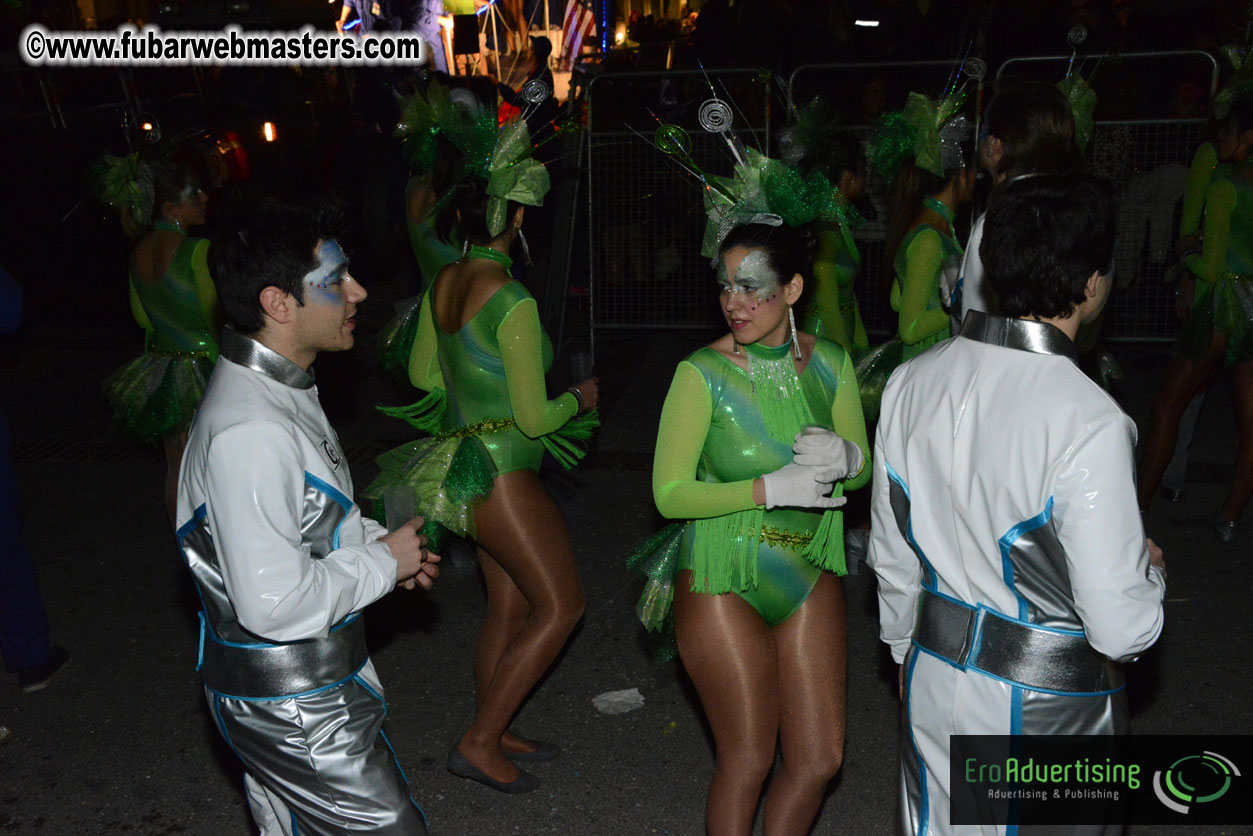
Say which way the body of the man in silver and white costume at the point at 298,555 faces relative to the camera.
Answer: to the viewer's right

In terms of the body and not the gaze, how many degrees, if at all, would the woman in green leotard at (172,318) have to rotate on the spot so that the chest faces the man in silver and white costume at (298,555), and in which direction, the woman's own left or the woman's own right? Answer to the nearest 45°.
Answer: approximately 135° to the woman's own right

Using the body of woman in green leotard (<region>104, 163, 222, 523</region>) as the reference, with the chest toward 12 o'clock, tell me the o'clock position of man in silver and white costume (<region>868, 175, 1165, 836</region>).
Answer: The man in silver and white costume is roughly at 4 o'clock from the woman in green leotard.

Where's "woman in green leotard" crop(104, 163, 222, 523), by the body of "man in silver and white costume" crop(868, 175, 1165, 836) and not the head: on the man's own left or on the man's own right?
on the man's own left

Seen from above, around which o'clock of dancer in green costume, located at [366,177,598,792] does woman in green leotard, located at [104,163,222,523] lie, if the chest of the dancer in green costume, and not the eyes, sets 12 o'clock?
The woman in green leotard is roughly at 9 o'clock from the dancer in green costume.

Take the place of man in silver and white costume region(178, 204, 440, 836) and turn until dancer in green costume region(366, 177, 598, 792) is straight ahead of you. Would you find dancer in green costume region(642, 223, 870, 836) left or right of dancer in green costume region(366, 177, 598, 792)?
right

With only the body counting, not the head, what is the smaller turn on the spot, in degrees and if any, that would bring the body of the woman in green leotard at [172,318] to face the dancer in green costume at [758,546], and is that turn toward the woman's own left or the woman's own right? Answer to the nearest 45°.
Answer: approximately 90° to the woman's own right

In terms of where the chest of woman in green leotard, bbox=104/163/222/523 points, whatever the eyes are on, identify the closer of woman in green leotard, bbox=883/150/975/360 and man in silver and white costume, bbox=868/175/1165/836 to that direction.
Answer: the woman in green leotard

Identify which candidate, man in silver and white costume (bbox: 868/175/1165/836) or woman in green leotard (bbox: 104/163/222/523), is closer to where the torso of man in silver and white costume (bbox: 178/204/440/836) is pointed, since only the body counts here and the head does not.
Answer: the man in silver and white costume

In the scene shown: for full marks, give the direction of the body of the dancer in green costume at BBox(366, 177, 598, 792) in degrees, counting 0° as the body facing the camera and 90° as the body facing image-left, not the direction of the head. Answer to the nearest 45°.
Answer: approximately 225°

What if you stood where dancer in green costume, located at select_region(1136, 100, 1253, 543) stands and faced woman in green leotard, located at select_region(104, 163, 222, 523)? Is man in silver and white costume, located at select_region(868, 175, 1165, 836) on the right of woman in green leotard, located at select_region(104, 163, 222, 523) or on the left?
left

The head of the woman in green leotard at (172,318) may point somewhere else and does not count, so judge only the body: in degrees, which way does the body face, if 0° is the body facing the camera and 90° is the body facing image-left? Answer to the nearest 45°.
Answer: approximately 225°
